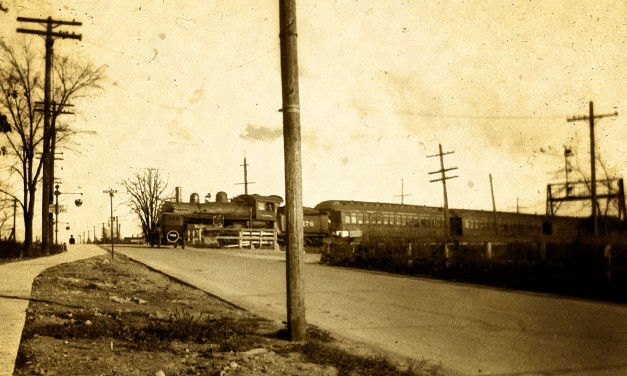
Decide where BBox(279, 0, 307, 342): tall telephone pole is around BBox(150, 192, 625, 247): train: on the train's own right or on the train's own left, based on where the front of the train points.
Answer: on the train's own left

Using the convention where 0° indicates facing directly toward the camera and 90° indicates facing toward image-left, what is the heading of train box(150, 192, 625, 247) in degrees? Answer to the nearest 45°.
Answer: approximately 45°

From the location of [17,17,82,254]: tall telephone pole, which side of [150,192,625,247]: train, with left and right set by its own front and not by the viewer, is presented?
front

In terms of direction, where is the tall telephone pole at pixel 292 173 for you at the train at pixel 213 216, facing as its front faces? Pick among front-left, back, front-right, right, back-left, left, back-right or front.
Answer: front-left

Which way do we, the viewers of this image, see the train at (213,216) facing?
facing the viewer and to the left of the viewer
